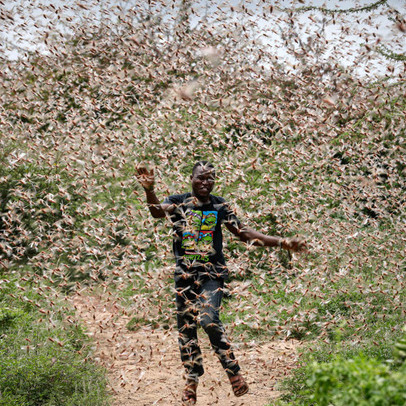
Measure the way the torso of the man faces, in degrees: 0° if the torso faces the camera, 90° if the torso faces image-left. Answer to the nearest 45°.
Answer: approximately 0°

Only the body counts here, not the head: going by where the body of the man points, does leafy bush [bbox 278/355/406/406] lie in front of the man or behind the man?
in front
